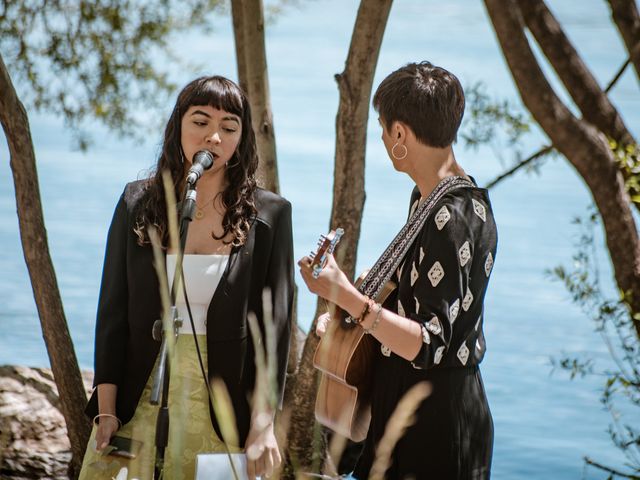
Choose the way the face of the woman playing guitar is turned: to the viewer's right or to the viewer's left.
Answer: to the viewer's left

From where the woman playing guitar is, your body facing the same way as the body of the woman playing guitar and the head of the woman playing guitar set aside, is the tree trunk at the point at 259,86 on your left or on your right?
on your right

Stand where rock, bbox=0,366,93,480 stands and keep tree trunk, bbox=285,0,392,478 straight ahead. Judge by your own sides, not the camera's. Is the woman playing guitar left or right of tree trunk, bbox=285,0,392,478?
right

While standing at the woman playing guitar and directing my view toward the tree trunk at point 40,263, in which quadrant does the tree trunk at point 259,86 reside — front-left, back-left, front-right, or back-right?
front-right

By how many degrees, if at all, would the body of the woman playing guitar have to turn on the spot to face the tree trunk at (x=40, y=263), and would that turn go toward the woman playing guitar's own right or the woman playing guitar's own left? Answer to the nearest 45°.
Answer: approximately 45° to the woman playing guitar's own right

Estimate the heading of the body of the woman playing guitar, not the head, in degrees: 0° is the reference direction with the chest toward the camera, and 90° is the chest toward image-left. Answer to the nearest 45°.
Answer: approximately 90°

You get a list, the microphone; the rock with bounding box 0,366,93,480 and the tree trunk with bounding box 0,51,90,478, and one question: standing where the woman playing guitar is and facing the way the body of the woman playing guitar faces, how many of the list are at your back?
0

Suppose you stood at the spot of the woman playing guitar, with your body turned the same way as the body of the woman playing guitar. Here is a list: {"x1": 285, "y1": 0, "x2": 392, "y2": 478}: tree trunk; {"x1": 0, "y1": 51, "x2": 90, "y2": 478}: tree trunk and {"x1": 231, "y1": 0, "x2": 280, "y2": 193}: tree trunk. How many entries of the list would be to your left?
0

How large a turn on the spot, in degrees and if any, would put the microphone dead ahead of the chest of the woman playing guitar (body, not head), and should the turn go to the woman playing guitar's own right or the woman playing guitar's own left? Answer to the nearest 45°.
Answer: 0° — they already face it

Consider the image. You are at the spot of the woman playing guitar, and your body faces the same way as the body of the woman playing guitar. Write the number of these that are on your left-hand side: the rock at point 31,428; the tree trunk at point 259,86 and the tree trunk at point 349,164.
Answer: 0

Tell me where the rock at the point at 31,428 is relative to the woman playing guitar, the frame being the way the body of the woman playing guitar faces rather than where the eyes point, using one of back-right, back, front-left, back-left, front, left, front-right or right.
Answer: front-right
